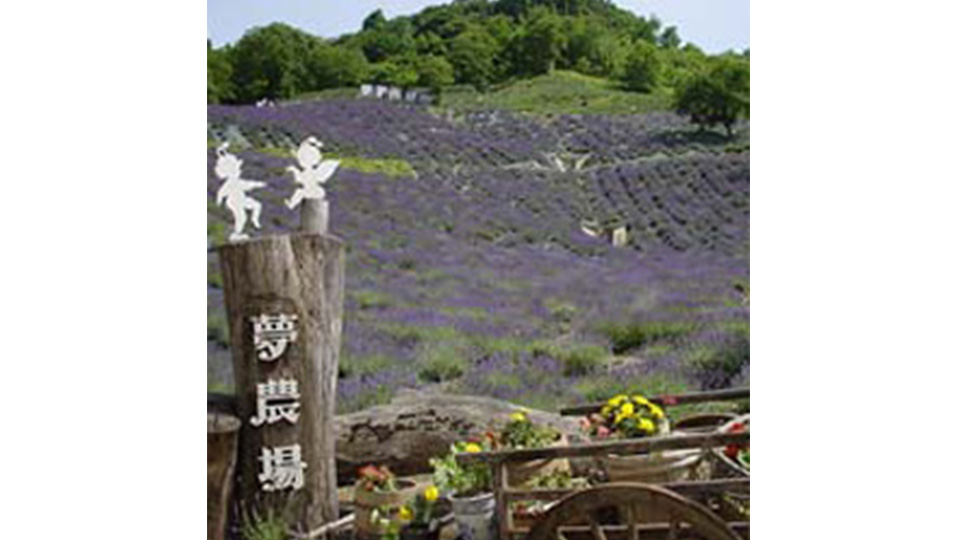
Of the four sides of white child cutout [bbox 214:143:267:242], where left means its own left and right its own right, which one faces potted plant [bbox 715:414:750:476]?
front

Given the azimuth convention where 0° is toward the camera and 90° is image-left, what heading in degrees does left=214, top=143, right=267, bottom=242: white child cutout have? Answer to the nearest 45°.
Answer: approximately 270°

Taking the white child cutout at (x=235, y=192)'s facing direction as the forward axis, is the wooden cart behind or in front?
in front

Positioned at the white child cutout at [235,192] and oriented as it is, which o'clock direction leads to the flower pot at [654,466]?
The flower pot is roughly at 1 o'clock from the white child cutout.

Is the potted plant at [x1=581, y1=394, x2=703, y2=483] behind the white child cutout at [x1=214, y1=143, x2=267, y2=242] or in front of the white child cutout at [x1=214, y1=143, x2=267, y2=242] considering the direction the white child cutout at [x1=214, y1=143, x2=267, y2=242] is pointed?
in front

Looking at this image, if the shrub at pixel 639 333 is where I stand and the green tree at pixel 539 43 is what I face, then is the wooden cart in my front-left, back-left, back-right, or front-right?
back-left
